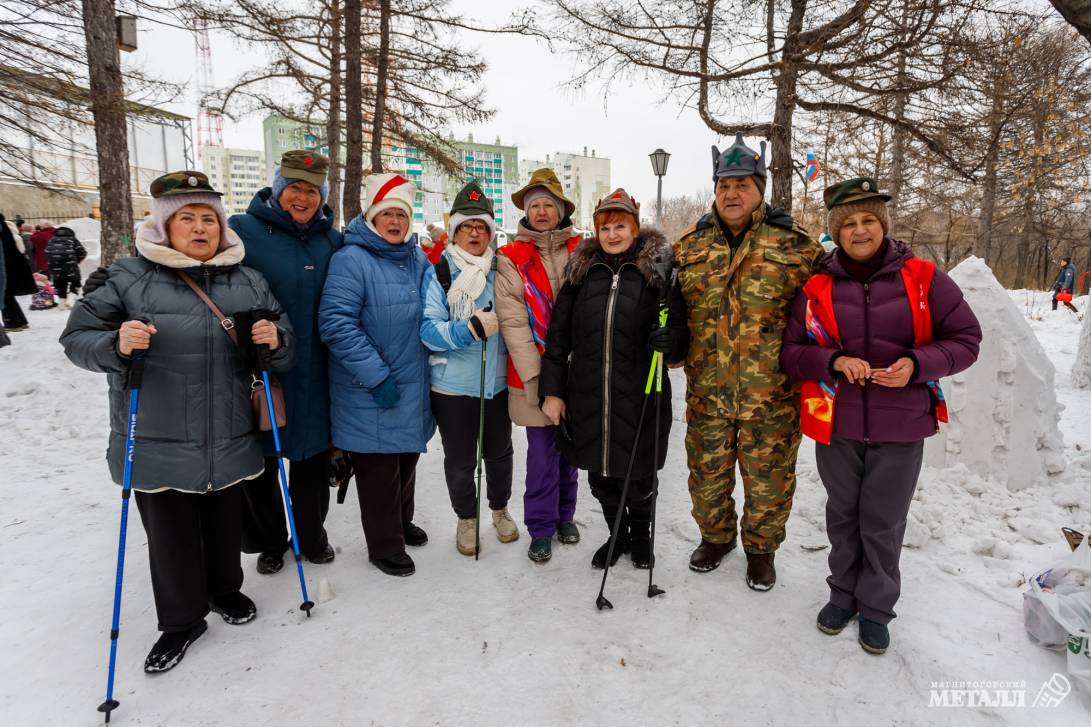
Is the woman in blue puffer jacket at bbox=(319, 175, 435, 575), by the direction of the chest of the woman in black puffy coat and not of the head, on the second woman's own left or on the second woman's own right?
on the second woman's own right

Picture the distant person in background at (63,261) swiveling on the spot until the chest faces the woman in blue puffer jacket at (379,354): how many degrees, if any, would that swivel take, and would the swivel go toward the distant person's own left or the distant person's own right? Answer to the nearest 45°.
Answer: approximately 180°

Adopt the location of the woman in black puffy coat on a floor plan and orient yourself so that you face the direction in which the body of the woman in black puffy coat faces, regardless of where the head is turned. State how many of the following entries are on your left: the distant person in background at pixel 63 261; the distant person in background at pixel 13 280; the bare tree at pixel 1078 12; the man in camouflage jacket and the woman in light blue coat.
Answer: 2

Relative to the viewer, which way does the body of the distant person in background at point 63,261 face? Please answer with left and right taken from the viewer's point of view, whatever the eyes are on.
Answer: facing away from the viewer

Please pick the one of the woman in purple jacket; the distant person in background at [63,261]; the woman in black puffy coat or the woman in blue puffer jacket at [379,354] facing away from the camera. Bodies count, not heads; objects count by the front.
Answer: the distant person in background

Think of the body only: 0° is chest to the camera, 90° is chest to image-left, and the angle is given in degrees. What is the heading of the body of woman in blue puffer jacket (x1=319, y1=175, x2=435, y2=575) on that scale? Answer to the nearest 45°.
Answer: approximately 315°

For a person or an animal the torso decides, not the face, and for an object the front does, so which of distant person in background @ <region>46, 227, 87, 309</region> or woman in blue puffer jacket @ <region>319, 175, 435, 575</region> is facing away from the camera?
the distant person in background

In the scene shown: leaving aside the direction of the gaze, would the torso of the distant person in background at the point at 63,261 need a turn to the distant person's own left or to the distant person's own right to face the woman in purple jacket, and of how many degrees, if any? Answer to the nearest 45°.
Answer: approximately 180°

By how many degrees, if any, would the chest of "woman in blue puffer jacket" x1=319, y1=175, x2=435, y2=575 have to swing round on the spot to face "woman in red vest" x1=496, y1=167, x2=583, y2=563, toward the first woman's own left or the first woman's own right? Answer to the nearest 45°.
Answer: approximately 45° to the first woman's own left

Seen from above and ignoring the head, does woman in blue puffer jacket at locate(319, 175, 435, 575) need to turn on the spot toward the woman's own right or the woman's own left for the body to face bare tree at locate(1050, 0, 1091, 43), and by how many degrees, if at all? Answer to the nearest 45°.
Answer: approximately 45° to the woman's own left

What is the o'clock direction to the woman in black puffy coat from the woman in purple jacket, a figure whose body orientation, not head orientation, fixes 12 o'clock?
The woman in black puffy coat is roughly at 3 o'clock from the woman in purple jacket.
